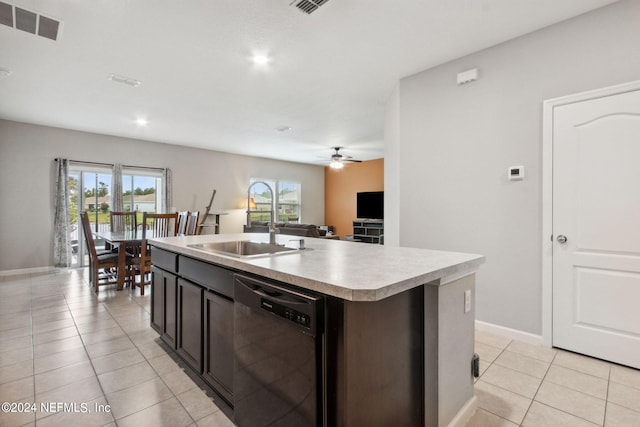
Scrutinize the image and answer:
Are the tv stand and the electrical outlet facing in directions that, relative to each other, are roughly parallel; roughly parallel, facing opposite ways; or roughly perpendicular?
roughly perpendicular

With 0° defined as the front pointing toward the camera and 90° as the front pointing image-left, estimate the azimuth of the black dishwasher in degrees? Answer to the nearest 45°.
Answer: approximately 45°

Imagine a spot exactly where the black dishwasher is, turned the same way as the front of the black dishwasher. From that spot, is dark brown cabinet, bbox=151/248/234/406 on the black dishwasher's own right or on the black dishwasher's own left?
on the black dishwasher's own right

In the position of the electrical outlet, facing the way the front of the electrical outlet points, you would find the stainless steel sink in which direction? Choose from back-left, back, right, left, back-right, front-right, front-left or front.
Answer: back-right

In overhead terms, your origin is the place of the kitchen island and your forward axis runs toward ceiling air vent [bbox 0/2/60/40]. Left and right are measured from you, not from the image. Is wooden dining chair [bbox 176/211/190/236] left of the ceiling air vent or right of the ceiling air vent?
right

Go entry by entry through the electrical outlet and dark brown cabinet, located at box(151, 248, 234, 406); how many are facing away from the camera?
0

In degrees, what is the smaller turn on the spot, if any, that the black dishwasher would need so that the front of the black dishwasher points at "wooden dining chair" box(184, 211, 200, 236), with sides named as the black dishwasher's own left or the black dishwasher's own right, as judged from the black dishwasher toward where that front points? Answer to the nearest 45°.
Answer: approximately 135° to the black dishwasher's own right

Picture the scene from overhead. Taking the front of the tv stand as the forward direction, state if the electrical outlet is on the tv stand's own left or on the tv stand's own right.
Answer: on the tv stand's own left

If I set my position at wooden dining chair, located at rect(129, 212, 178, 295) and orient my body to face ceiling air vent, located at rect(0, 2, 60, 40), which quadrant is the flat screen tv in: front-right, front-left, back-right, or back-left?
back-left

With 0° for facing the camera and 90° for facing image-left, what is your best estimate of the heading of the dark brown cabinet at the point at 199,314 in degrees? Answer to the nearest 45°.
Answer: approximately 45°

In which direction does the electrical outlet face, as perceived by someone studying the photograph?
facing the viewer and to the right of the viewer

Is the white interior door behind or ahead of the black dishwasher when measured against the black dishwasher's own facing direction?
behind

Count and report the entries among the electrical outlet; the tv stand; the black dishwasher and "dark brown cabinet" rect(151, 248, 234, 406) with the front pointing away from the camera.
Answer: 0

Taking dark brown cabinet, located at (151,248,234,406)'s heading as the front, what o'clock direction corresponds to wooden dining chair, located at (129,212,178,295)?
The wooden dining chair is roughly at 4 o'clock from the dark brown cabinet.

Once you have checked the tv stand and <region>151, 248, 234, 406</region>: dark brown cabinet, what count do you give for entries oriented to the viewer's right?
0

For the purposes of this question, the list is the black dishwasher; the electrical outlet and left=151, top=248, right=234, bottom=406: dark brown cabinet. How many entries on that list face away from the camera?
0

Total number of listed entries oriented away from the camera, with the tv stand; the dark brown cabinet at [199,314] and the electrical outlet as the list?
0
